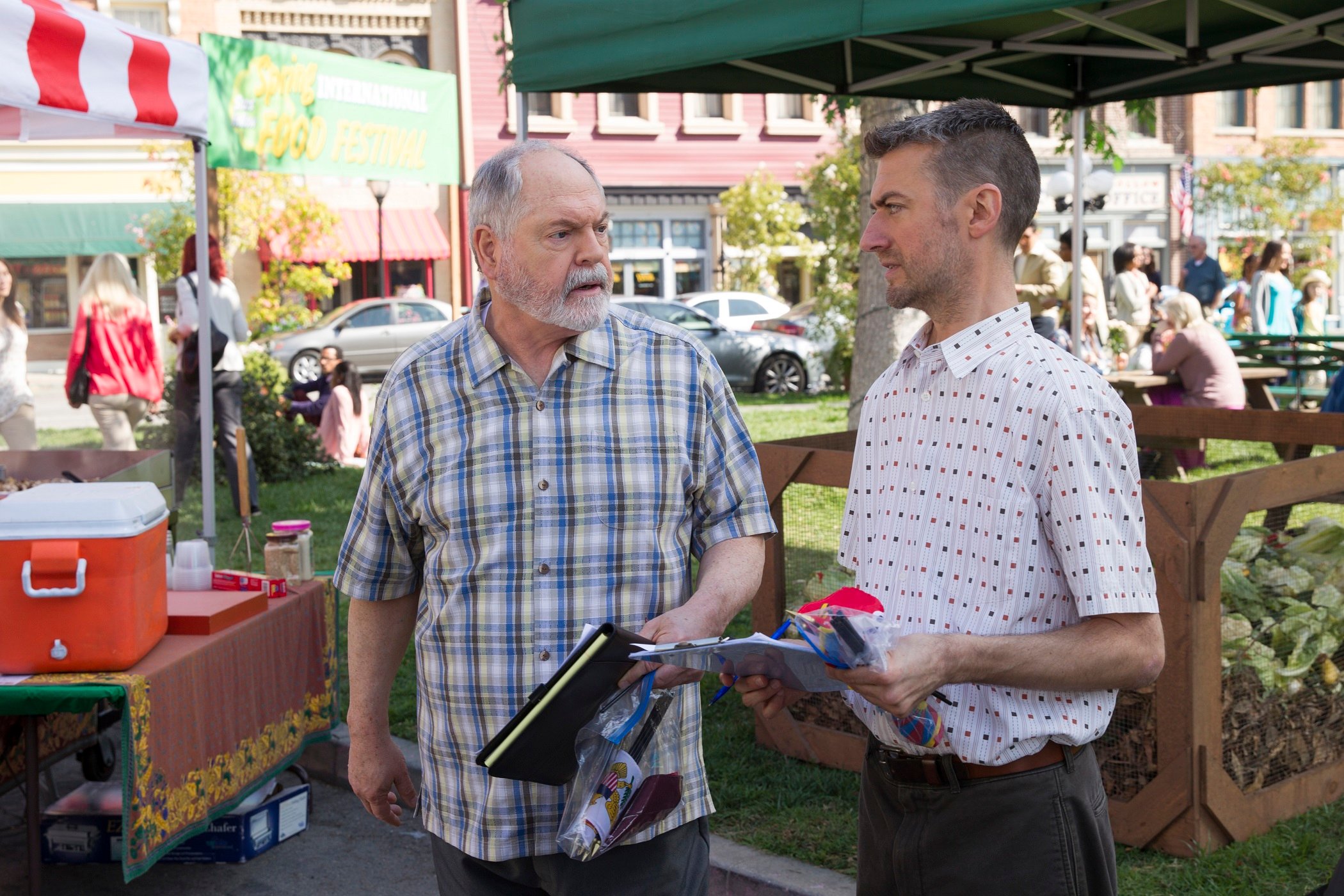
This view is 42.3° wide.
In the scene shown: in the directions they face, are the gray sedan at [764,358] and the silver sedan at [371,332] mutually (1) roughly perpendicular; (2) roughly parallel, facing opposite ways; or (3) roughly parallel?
roughly parallel, facing opposite ways

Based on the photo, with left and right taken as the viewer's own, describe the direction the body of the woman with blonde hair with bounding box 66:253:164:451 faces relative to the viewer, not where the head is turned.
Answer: facing away from the viewer

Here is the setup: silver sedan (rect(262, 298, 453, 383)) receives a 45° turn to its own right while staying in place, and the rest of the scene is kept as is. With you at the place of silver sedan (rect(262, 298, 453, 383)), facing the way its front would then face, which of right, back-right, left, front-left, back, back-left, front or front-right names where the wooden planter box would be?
back-left

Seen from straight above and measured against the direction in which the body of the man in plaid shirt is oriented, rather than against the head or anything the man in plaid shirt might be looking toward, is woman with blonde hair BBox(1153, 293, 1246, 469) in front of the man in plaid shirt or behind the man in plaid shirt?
behind

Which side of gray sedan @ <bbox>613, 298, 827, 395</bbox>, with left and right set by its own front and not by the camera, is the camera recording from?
right

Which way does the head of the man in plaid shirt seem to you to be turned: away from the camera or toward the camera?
toward the camera

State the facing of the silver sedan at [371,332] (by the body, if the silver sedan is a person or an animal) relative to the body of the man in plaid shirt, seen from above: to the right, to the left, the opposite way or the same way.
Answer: to the right

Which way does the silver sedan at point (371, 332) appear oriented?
to the viewer's left

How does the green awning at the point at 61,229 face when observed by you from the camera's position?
facing the viewer

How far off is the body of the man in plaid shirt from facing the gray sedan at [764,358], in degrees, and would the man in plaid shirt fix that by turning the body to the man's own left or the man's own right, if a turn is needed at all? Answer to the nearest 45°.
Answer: approximately 180°

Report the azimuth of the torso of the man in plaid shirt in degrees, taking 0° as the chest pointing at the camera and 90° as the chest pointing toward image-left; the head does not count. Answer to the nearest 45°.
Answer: approximately 0°

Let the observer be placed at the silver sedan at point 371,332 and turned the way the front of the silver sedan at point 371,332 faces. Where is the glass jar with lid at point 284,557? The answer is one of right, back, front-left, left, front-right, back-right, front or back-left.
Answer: left

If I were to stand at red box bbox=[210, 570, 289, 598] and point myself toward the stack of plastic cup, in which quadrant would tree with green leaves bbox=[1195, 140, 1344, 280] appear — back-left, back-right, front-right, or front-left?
back-right

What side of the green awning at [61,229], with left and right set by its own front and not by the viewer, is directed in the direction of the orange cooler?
front

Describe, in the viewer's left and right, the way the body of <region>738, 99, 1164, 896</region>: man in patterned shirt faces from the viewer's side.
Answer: facing the viewer and to the left of the viewer

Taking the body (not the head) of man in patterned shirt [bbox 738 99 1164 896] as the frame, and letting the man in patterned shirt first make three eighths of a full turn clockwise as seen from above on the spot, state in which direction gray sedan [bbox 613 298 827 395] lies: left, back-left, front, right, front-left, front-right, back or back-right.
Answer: front

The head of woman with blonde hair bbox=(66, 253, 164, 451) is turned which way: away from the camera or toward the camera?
away from the camera
